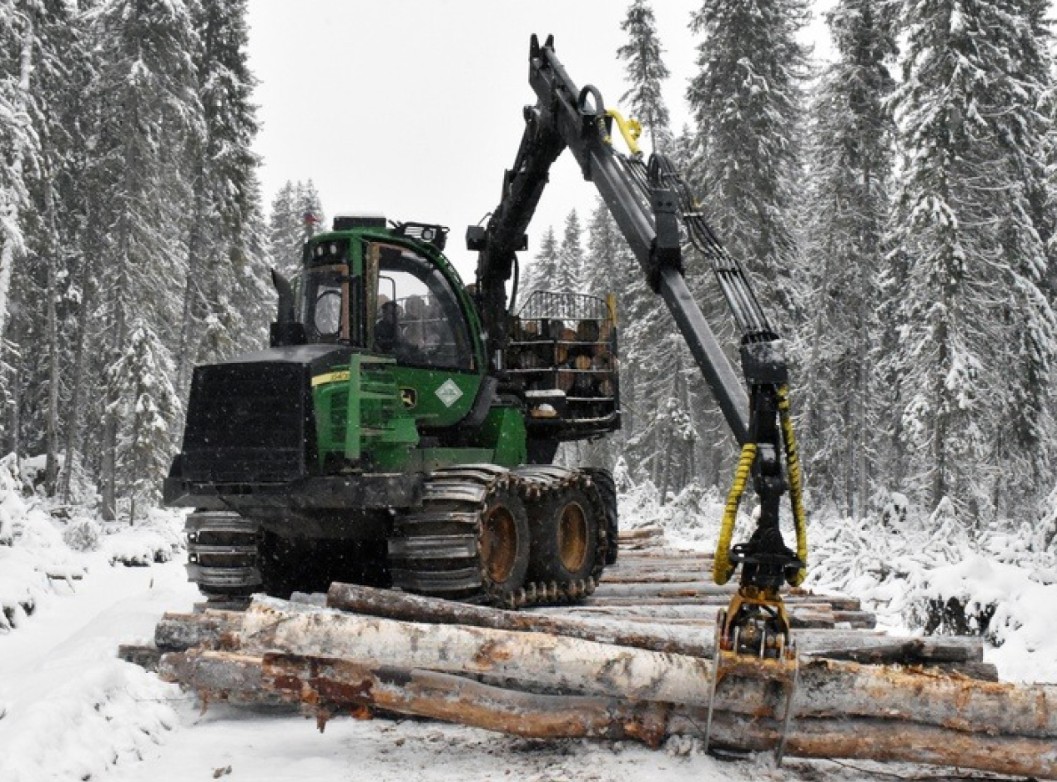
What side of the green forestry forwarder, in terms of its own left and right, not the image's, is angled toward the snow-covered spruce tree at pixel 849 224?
back

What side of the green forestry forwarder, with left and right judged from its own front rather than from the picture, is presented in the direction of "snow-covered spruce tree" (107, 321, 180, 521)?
right

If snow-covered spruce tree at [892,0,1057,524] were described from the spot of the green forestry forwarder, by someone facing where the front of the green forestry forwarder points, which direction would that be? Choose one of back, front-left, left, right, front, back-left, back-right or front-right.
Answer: back

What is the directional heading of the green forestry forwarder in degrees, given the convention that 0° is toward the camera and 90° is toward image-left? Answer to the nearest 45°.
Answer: approximately 45°

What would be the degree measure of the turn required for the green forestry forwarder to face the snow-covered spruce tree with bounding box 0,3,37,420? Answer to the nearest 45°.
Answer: approximately 90° to its right

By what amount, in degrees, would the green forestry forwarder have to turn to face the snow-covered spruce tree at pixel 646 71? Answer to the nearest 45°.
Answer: approximately 135° to its right

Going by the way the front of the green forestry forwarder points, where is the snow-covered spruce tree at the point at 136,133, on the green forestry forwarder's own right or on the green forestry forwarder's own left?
on the green forestry forwarder's own right

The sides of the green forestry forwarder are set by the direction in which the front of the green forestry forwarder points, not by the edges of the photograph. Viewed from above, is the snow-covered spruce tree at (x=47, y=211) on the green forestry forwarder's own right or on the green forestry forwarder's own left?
on the green forestry forwarder's own right

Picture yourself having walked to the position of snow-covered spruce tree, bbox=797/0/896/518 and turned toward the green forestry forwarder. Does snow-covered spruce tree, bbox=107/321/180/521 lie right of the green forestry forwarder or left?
right
